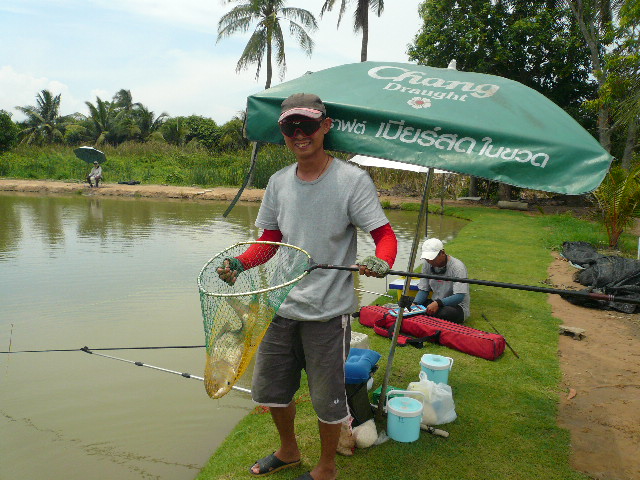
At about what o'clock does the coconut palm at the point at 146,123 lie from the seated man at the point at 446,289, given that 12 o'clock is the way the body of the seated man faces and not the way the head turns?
The coconut palm is roughly at 3 o'clock from the seated man.

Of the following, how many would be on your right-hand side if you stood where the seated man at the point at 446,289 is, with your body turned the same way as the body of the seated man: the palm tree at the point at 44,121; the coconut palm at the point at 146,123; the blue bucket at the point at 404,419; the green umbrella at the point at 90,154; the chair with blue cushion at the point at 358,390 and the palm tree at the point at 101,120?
4

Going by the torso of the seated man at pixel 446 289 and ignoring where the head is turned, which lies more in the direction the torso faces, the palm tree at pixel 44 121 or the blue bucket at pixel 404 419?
the blue bucket

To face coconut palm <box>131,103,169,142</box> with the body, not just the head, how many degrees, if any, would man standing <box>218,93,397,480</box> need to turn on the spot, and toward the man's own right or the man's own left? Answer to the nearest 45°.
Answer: approximately 135° to the man's own right

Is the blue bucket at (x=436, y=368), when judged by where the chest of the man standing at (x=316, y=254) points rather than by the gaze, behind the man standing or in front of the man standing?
behind

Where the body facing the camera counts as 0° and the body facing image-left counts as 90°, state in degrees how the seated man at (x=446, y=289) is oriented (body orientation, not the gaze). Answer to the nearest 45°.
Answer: approximately 45°

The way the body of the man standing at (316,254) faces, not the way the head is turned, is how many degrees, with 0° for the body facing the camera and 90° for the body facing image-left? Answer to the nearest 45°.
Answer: approximately 45°

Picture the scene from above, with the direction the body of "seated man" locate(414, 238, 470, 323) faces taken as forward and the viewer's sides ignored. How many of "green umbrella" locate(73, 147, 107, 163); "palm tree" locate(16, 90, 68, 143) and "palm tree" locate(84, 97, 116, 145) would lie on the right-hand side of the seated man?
3

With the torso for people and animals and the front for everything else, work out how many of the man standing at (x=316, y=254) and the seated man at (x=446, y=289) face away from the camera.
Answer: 0

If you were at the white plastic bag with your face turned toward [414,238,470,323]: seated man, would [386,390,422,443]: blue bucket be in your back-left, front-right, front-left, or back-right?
back-left

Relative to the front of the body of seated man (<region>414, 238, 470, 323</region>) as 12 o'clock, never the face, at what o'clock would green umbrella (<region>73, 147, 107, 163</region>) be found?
The green umbrella is roughly at 3 o'clock from the seated man.

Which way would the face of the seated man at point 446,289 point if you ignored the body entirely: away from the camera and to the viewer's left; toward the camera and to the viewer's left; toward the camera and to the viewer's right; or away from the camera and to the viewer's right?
toward the camera and to the viewer's left

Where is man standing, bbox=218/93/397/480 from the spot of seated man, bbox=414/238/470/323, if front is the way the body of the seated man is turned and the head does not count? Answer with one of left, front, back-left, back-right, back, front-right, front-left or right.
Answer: front-left
